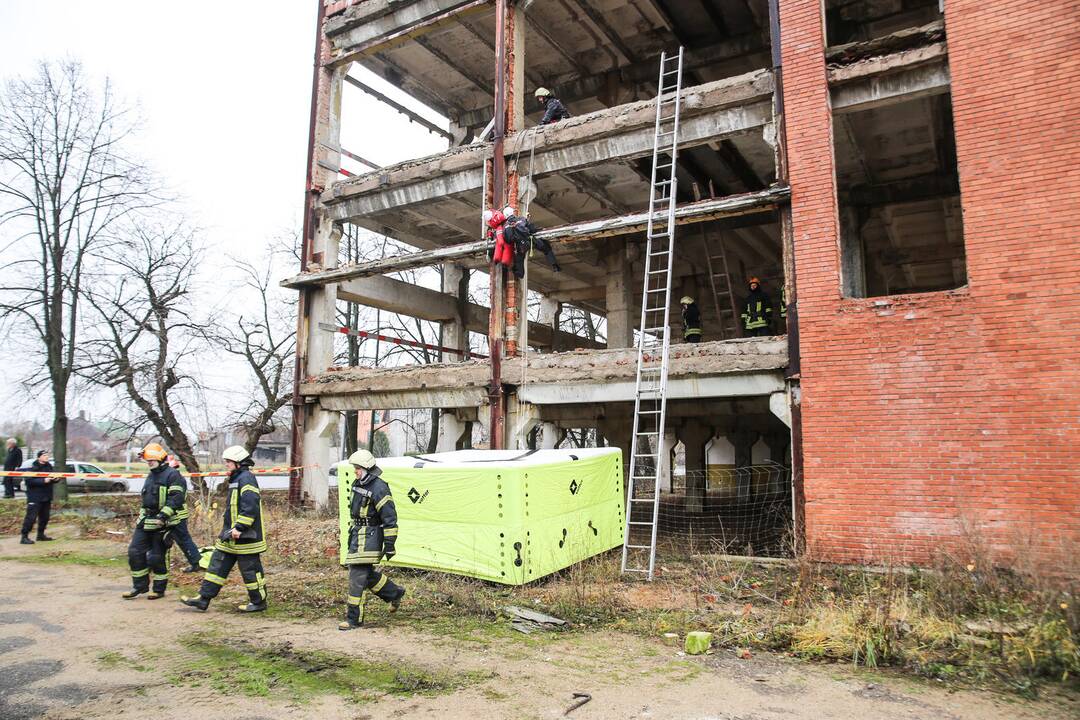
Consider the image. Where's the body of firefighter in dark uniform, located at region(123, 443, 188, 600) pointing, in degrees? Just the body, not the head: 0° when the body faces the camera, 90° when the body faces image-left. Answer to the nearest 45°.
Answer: approximately 45°

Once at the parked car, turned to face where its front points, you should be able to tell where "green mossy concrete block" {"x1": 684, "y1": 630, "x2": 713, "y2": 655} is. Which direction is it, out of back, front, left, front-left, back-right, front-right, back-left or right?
right

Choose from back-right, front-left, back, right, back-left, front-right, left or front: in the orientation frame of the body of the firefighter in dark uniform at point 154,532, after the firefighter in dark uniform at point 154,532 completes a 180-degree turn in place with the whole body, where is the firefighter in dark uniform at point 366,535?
right

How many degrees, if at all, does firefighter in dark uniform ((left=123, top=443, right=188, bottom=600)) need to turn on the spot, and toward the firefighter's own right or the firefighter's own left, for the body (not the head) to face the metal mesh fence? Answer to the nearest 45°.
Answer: approximately 135° to the firefighter's own left

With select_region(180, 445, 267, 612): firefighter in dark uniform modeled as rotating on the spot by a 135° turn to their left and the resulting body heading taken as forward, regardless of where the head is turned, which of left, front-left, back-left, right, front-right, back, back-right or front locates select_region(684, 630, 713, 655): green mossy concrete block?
front

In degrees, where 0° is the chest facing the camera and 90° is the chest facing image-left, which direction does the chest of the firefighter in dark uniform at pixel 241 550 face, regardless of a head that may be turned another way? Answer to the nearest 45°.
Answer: approximately 90°

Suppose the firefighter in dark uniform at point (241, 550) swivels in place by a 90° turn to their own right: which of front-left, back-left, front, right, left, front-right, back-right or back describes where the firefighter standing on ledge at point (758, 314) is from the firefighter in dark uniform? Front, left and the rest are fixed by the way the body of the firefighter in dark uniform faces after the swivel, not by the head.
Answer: right

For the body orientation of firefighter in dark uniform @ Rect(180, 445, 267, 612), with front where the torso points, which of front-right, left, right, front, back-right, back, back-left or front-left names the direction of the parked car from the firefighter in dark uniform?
right

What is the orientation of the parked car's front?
to the viewer's right
